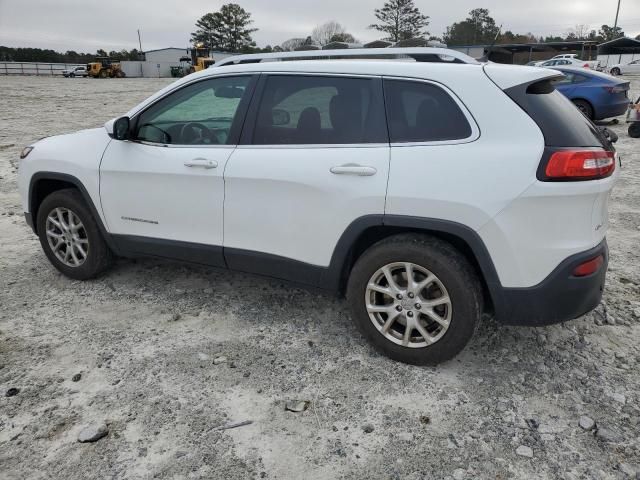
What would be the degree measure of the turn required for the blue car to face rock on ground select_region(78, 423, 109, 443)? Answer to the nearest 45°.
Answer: approximately 135° to its left

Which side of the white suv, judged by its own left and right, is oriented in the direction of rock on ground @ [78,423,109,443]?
left

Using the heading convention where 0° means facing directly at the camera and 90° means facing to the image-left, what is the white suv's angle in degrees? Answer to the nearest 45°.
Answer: approximately 135°

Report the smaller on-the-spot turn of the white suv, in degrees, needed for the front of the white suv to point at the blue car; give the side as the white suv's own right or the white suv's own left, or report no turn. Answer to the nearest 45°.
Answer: approximately 90° to the white suv's own right

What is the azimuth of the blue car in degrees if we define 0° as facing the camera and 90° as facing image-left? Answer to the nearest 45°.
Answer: approximately 135°

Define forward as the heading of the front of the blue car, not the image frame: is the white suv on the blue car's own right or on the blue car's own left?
on the blue car's own left
